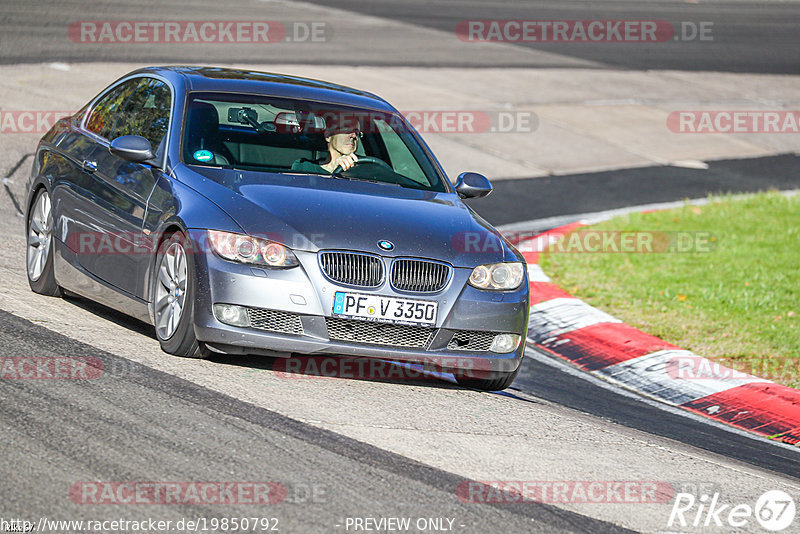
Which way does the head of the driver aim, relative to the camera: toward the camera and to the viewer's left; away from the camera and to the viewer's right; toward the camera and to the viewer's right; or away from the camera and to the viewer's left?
toward the camera and to the viewer's right

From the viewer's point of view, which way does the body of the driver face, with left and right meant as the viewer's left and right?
facing the viewer and to the right of the viewer
